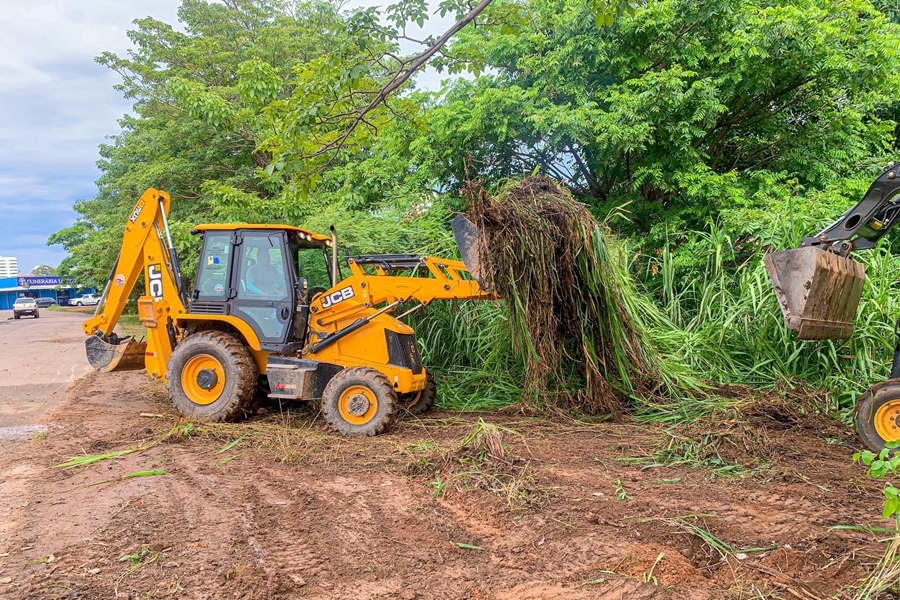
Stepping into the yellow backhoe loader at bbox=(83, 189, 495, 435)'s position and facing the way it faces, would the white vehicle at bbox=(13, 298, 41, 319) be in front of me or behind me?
behind

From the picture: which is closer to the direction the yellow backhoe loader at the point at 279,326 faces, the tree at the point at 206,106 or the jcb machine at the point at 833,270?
the jcb machine

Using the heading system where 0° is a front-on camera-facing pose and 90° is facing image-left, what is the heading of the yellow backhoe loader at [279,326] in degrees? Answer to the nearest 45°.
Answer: approximately 315°

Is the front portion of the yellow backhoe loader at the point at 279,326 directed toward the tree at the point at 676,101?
no

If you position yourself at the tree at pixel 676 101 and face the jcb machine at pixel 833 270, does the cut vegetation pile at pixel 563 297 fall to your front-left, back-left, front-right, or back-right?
front-right

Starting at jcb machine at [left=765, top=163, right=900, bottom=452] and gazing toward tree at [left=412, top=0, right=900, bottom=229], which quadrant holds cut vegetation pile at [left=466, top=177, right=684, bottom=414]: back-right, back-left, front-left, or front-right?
front-left

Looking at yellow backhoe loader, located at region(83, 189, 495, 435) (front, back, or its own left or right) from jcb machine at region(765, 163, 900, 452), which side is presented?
front

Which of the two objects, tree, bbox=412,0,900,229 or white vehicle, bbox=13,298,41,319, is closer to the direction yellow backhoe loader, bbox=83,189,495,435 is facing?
the tree

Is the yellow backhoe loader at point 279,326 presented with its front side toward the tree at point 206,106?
no
